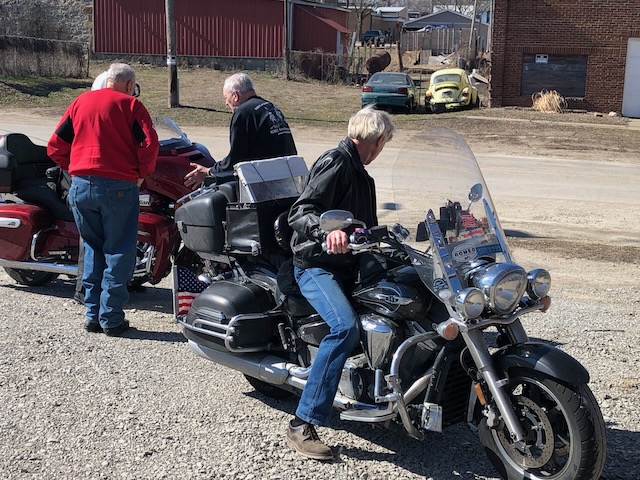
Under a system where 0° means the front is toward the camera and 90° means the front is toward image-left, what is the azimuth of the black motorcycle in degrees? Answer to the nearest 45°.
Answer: approximately 315°

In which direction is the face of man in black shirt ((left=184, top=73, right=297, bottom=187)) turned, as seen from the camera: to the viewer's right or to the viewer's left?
to the viewer's left

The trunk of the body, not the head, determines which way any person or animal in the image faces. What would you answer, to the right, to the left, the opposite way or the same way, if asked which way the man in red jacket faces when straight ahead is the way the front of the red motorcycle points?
to the left

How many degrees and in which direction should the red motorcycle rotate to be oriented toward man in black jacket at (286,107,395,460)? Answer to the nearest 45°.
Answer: approximately 45° to its right

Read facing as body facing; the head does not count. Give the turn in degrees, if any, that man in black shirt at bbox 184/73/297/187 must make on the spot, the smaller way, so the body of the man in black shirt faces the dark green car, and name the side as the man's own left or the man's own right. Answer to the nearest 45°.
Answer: approximately 45° to the man's own right

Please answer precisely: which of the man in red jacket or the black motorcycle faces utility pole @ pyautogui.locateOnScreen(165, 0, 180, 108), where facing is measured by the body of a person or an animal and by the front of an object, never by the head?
the man in red jacket

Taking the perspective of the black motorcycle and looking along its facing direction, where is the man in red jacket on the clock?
The man in red jacket is roughly at 6 o'clock from the black motorcycle.

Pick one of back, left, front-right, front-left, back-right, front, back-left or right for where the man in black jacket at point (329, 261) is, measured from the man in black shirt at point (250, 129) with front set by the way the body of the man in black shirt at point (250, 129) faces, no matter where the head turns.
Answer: back-left

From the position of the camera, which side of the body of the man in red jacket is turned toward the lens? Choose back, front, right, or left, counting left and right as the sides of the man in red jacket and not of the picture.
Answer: back

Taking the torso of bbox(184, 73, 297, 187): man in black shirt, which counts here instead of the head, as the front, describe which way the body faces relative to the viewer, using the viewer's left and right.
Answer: facing away from the viewer and to the left of the viewer

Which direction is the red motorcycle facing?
to the viewer's right

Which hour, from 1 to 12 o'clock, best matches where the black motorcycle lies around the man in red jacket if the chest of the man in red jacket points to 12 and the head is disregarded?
The black motorcycle is roughly at 5 o'clock from the man in red jacket.

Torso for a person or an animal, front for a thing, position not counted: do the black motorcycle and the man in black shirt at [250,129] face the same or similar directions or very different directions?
very different directions
